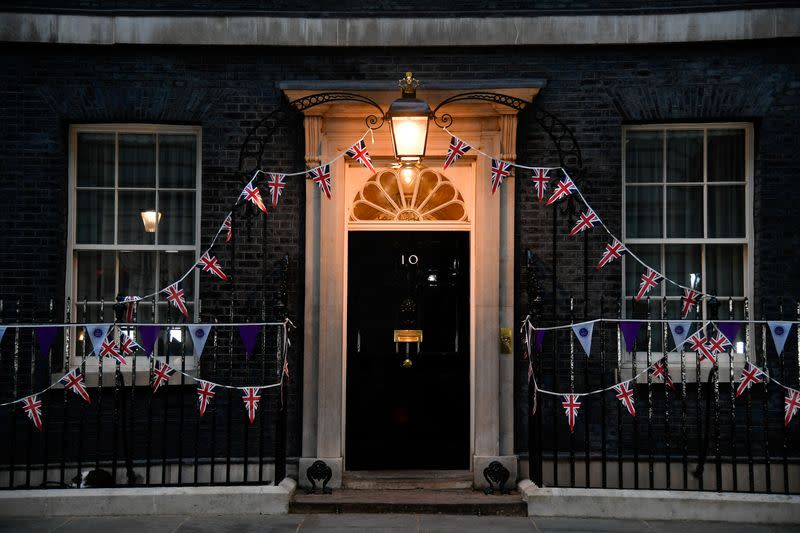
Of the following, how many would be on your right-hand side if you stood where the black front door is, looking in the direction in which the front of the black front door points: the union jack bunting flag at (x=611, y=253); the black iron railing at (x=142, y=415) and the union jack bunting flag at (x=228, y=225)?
2

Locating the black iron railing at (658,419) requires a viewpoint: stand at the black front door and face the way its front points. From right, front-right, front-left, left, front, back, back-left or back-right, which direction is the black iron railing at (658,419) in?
left

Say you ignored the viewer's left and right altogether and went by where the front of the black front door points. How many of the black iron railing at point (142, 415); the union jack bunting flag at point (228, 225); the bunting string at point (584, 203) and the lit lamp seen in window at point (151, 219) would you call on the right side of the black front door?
3

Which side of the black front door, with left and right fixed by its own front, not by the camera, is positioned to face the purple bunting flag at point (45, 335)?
right

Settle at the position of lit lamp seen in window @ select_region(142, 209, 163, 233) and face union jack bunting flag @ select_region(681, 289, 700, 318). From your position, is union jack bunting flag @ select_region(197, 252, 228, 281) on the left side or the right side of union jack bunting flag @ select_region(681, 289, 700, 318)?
right

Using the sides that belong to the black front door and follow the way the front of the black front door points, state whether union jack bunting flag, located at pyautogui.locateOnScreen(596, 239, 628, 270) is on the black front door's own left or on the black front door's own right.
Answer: on the black front door's own left

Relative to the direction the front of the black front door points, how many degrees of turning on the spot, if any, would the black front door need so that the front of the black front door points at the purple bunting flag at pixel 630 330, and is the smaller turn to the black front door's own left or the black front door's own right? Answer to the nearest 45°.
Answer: approximately 45° to the black front door's own left

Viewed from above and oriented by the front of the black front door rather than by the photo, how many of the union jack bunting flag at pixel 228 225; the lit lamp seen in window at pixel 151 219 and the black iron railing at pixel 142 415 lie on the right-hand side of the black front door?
3

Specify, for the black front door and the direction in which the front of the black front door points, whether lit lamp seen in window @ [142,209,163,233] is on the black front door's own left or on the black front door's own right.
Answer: on the black front door's own right

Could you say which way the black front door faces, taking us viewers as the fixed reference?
facing the viewer

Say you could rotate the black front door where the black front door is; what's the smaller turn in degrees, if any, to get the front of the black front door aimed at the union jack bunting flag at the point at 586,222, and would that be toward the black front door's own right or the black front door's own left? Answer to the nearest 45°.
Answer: approximately 45° to the black front door's own left

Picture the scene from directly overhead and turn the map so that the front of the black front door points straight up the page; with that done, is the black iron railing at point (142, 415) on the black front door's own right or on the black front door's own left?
on the black front door's own right
